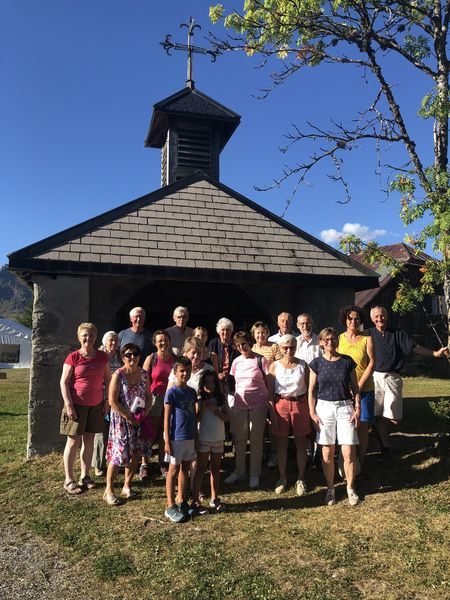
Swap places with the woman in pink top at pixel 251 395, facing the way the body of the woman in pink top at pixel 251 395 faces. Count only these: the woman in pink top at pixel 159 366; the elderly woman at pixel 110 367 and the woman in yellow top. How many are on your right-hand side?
2

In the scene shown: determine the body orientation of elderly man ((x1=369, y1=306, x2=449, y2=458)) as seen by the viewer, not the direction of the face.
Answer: toward the camera

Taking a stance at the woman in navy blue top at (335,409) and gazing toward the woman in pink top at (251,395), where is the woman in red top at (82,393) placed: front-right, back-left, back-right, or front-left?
front-left

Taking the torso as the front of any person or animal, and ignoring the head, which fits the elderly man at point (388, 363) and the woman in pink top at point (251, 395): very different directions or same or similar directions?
same or similar directions

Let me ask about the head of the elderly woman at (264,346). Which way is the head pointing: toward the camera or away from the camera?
toward the camera

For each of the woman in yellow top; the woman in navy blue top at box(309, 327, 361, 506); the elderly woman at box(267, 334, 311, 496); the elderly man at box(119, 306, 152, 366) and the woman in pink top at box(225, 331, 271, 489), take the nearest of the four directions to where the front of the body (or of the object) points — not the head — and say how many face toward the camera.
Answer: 5

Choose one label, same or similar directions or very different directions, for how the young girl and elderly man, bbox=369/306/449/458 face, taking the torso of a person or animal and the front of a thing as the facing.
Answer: same or similar directions

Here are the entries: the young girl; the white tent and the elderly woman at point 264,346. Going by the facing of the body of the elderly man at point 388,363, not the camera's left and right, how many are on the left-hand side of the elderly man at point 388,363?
0

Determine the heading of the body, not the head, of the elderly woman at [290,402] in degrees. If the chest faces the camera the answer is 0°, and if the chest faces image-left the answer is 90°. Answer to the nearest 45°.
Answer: approximately 0°

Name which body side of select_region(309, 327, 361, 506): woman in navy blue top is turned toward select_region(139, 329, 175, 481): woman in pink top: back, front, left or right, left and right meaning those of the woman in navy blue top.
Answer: right

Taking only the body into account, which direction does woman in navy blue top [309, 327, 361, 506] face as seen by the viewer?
toward the camera

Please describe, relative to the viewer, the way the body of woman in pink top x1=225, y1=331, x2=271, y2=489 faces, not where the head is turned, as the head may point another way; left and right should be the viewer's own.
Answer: facing the viewer

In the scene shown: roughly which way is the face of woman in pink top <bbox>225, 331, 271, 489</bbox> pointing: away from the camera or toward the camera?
toward the camera

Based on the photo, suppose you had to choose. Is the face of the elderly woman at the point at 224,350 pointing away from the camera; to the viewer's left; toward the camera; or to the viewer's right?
toward the camera

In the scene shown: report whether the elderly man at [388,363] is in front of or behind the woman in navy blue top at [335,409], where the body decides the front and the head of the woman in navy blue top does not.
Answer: behind

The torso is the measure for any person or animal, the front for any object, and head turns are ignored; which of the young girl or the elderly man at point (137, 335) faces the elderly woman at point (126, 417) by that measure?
the elderly man

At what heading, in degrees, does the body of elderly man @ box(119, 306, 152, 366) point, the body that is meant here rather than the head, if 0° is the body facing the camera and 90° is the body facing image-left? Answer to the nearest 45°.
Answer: approximately 0°

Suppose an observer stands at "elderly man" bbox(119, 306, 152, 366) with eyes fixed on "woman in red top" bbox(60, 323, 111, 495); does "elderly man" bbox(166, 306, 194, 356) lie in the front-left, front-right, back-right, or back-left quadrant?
back-left

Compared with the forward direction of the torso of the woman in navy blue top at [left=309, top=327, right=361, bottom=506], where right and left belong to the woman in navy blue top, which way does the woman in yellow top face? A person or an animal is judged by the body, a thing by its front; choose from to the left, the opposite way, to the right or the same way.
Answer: the same way

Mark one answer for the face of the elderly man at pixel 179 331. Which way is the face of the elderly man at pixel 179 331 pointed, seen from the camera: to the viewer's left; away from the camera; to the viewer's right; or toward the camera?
toward the camera

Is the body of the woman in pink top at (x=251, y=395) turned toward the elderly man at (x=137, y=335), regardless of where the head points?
no
